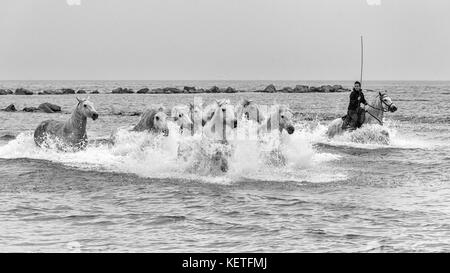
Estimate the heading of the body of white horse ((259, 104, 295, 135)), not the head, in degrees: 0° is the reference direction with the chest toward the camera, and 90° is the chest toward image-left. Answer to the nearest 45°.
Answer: approximately 315°

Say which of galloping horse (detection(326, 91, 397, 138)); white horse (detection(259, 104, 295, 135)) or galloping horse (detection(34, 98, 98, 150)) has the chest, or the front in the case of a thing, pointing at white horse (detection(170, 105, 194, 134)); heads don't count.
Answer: galloping horse (detection(34, 98, 98, 150))

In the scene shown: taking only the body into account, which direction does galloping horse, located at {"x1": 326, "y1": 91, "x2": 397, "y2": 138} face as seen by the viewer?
to the viewer's right

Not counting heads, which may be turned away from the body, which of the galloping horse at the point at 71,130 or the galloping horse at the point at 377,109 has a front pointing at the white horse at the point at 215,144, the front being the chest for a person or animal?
the galloping horse at the point at 71,130

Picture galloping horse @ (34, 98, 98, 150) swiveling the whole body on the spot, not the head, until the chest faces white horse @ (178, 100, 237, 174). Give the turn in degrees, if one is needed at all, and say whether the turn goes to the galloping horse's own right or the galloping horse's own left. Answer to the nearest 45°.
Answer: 0° — it already faces it

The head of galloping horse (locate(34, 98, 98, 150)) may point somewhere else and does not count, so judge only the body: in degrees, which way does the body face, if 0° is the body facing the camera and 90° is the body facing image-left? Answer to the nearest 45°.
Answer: approximately 315°

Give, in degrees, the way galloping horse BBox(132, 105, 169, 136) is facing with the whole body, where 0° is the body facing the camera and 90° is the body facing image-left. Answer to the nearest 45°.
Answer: approximately 315°
